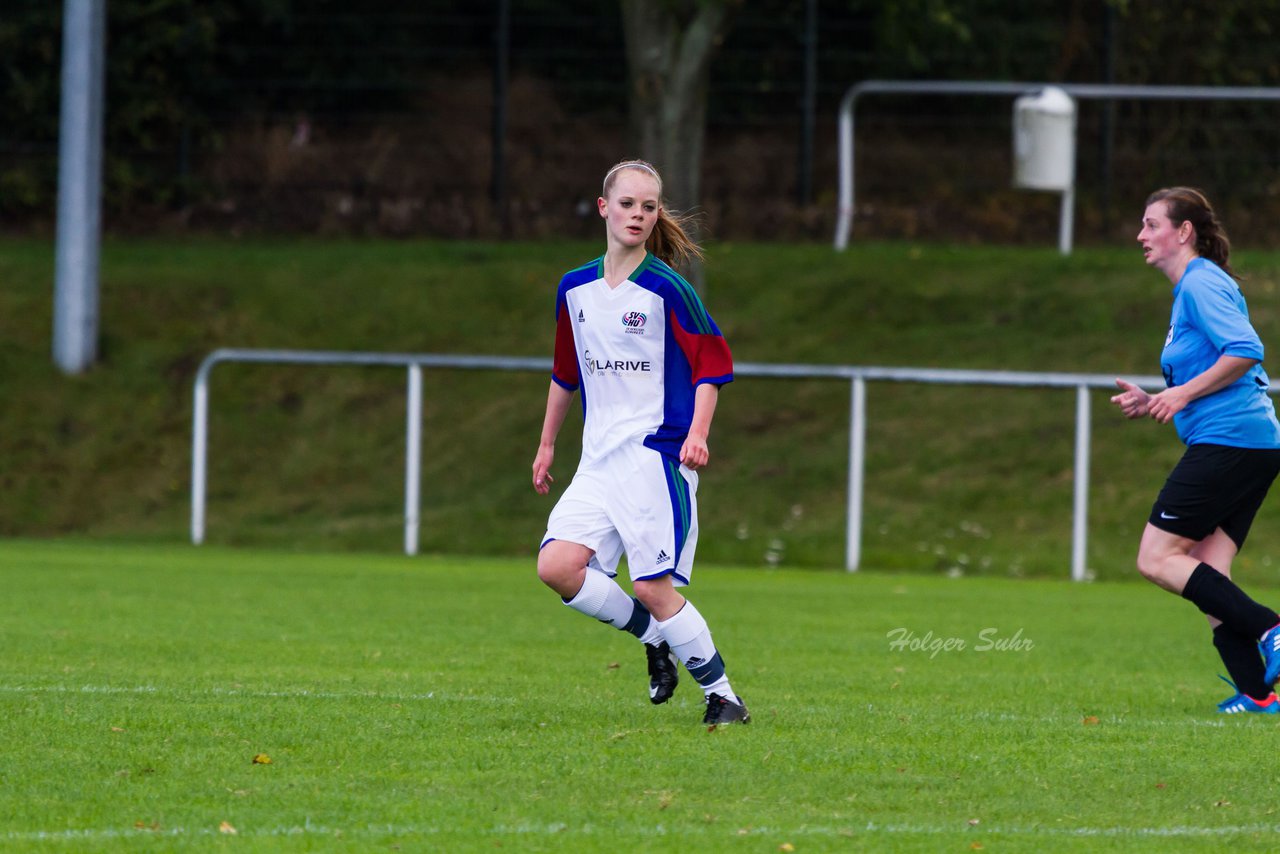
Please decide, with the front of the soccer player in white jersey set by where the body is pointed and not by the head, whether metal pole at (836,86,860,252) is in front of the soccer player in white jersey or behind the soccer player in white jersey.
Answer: behind

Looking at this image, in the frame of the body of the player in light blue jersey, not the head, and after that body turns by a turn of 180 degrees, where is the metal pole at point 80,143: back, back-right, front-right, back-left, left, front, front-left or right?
back-left

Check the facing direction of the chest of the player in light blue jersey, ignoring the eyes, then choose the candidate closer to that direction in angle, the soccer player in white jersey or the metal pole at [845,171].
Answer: the soccer player in white jersey

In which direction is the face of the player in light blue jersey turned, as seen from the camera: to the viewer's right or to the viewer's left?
to the viewer's left

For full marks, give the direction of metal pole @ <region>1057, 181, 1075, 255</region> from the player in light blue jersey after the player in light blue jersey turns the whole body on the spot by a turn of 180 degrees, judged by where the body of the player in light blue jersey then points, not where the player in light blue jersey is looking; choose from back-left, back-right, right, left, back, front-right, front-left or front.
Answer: left

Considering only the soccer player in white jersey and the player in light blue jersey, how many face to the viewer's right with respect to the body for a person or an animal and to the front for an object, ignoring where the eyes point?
0

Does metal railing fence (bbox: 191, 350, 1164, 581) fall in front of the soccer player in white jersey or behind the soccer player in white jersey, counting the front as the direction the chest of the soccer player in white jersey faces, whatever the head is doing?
behind

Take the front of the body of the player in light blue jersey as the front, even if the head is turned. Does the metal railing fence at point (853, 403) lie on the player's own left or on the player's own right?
on the player's own right

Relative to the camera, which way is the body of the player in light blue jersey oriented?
to the viewer's left

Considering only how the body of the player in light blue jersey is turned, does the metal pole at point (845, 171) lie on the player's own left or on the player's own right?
on the player's own right

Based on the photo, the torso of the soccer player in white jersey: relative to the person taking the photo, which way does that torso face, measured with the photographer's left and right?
facing the viewer and to the left of the viewer

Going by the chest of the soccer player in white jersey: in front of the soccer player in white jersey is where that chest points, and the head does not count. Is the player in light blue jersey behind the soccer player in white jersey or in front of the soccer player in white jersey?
behind
